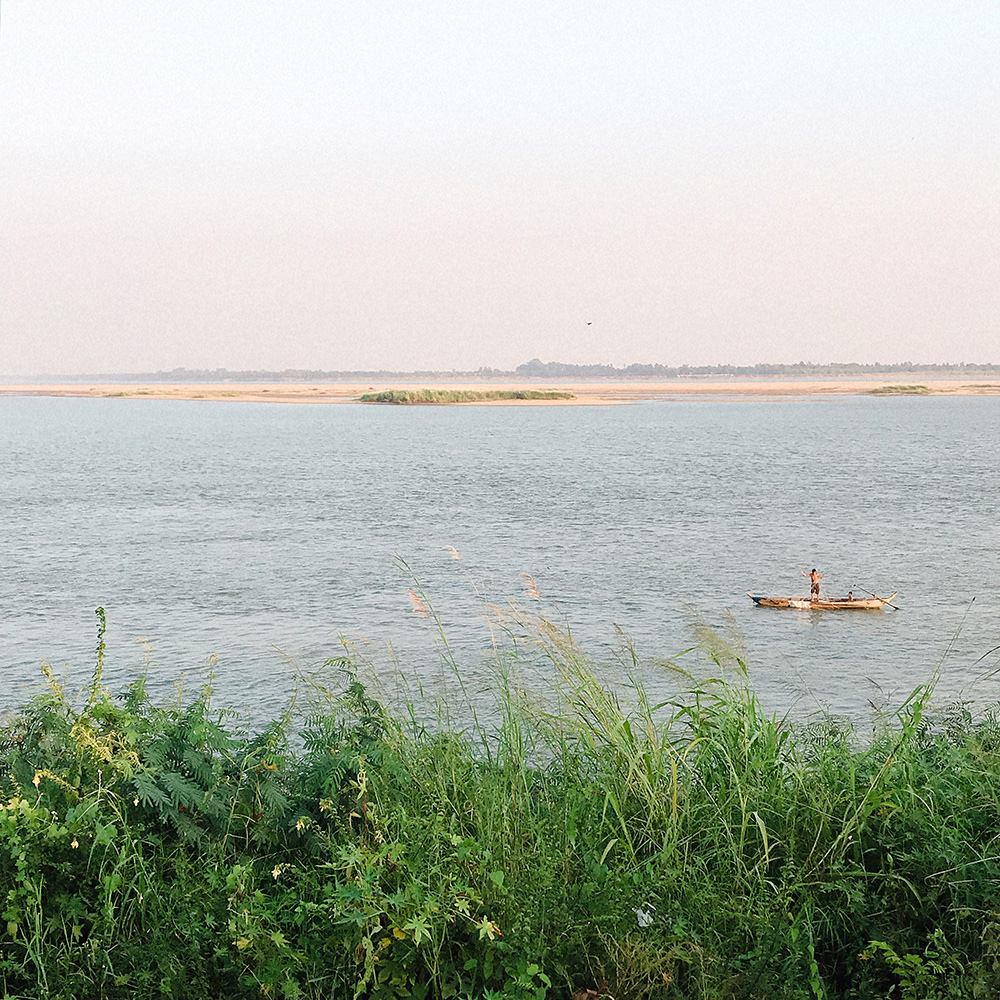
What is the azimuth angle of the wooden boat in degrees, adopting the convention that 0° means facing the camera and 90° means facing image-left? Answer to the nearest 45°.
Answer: approximately 90°
